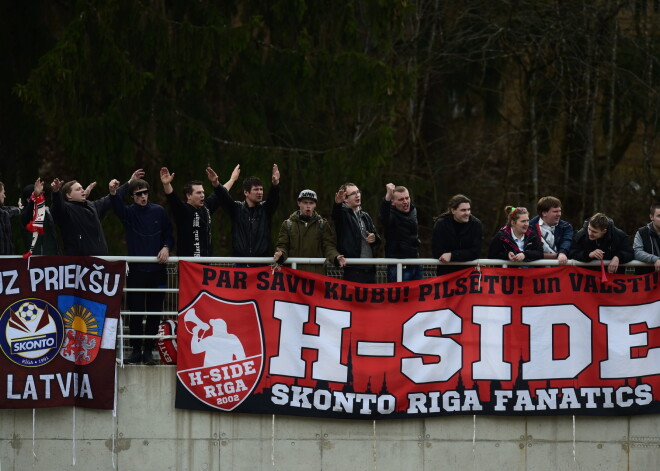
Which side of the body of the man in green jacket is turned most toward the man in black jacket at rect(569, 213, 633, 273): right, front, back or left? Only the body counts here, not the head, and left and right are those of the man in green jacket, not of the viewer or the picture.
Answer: left

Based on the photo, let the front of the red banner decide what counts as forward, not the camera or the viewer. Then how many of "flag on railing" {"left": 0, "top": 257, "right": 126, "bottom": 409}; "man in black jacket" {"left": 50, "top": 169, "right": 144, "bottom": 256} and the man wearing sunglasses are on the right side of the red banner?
3

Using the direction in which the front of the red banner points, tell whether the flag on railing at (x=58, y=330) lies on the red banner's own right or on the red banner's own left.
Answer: on the red banner's own right

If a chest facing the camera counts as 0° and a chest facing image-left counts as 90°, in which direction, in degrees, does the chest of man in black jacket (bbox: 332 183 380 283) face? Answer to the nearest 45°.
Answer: approximately 315°

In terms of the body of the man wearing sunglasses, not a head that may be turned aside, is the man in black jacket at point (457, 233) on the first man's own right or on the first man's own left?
on the first man's own left

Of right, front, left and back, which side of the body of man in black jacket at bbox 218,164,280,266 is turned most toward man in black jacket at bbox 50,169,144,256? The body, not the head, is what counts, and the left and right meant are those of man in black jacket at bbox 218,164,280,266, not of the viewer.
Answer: right

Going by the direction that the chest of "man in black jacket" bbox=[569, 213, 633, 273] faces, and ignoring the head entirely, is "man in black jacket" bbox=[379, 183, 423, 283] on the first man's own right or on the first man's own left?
on the first man's own right
